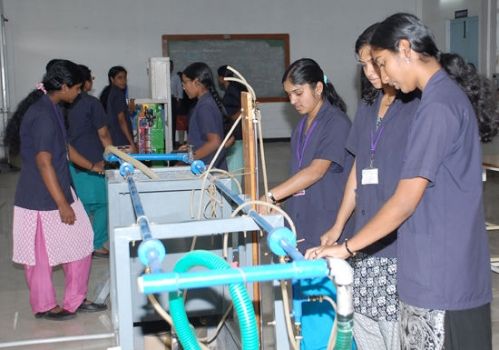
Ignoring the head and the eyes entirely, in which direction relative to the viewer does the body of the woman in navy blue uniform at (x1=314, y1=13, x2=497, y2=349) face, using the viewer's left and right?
facing to the left of the viewer

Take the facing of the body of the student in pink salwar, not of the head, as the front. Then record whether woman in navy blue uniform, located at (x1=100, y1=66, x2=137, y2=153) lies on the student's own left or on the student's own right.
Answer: on the student's own left

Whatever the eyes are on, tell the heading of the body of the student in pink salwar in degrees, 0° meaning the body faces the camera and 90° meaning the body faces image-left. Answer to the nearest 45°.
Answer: approximately 270°

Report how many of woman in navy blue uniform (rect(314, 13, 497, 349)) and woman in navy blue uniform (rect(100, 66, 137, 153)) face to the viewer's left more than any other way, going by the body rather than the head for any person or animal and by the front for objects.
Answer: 1

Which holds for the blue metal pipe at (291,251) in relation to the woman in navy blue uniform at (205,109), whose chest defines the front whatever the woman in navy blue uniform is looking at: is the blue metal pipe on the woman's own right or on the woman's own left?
on the woman's own left

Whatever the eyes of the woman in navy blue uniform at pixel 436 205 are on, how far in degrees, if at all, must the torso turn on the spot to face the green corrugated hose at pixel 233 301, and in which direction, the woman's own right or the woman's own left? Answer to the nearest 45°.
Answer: approximately 45° to the woman's own left

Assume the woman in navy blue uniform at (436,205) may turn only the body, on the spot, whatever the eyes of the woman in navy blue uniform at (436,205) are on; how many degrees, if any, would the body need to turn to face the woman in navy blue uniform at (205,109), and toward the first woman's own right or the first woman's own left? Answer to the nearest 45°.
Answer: approximately 45° to the first woman's own right

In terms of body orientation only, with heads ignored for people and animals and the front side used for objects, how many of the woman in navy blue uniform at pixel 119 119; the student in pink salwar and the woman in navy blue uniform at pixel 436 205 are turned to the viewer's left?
1

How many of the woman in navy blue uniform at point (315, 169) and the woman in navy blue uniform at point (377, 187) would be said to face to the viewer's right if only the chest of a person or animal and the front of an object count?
0

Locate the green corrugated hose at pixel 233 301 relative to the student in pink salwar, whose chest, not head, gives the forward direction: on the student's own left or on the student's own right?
on the student's own right

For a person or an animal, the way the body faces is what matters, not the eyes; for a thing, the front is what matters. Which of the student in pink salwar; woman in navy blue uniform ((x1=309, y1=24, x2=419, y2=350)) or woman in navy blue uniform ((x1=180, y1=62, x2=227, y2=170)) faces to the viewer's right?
the student in pink salwar

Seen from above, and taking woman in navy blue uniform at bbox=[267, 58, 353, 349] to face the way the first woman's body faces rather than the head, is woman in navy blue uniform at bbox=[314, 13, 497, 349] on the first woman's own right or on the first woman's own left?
on the first woman's own left
